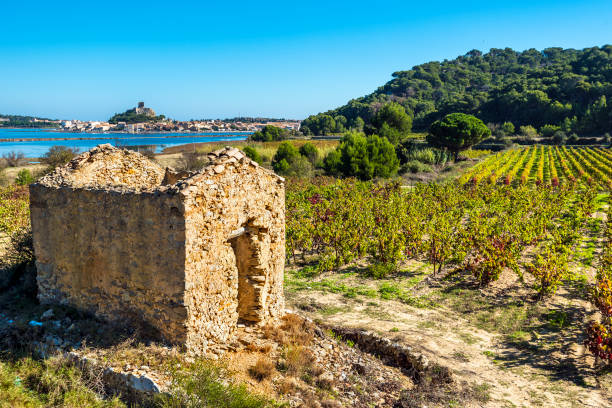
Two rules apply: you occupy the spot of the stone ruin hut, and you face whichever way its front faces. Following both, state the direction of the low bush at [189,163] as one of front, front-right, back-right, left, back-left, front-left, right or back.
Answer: back-left

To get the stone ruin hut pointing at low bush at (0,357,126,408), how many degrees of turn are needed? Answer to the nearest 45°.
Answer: approximately 90° to its right

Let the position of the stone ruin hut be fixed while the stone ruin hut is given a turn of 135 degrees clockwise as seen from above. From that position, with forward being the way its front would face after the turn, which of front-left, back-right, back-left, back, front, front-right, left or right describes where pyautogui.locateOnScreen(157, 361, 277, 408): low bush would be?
left

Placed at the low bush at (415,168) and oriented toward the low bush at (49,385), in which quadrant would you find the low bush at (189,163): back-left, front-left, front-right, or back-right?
front-right

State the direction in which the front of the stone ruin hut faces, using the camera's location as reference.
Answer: facing the viewer and to the right of the viewer

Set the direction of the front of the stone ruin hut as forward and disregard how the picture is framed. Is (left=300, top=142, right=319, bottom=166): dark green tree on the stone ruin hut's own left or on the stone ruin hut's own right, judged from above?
on the stone ruin hut's own left

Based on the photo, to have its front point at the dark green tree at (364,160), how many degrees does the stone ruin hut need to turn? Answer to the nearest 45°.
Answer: approximately 90° to its left

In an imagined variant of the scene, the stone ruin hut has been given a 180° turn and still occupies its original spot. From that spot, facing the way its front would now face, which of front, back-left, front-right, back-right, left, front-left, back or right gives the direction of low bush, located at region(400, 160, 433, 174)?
right
